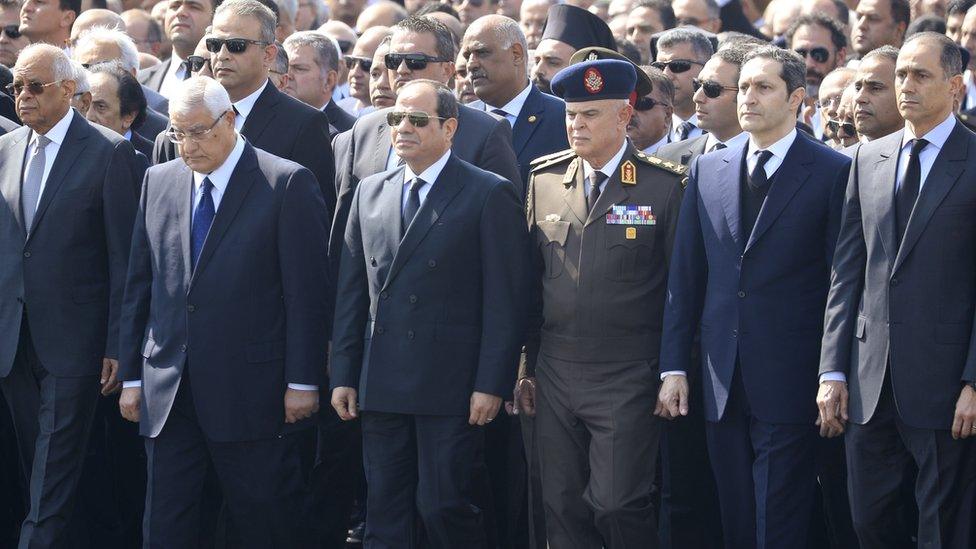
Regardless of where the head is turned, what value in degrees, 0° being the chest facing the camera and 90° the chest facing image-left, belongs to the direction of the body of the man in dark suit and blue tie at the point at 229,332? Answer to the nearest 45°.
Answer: approximately 45°

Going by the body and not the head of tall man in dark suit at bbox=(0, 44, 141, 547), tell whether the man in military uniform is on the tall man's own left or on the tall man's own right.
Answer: on the tall man's own left

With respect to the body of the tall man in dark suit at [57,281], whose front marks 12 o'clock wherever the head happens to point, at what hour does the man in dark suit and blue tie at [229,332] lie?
The man in dark suit and blue tie is roughly at 9 o'clock from the tall man in dark suit.

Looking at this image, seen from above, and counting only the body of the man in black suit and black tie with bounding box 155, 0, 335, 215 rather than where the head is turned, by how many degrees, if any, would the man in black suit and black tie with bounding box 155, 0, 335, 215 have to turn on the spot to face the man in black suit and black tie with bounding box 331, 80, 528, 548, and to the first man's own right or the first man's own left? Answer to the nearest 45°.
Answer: approximately 90° to the first man's own left

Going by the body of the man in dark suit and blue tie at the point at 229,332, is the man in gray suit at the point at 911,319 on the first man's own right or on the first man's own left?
on the first man's own left

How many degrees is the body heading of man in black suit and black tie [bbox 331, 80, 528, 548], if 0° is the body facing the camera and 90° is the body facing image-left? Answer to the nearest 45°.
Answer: approximately 45°
